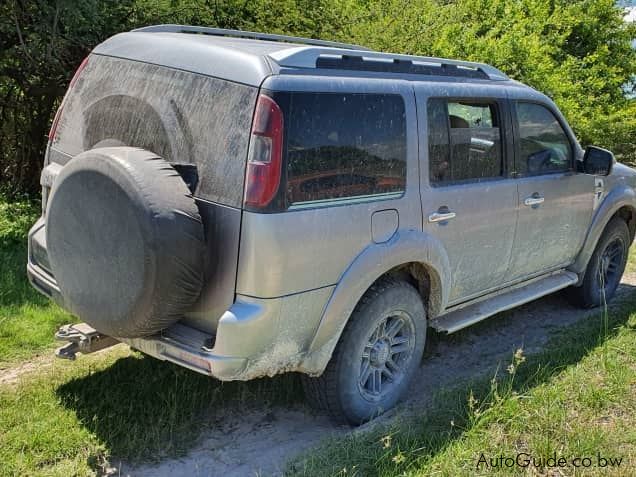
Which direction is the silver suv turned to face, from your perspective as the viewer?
facing away from the viewer and to the right of the viewer
